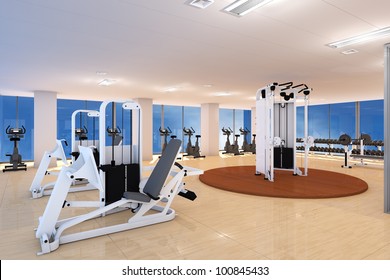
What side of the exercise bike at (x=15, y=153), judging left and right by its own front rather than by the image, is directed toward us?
back

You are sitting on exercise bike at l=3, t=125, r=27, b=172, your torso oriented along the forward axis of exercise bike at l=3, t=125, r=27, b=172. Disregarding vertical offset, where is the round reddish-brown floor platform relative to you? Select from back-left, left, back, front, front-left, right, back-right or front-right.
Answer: back-right

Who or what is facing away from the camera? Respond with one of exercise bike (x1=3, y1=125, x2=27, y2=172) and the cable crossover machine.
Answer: the exercise bike

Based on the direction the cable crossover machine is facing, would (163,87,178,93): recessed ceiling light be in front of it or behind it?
behind

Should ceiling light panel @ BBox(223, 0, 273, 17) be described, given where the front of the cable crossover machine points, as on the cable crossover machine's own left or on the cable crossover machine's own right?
on the cable crossover machine's own right

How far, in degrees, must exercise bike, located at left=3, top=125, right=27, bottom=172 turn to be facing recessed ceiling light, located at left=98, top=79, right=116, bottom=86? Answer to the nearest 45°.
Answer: approximately 135° to its right

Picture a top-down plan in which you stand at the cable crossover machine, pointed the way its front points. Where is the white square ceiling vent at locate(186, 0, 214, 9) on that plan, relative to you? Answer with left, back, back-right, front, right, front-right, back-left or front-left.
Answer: front-right

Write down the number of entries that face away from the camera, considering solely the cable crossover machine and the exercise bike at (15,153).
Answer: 1

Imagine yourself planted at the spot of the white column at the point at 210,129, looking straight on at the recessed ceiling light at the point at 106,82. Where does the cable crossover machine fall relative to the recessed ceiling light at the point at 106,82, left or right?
left

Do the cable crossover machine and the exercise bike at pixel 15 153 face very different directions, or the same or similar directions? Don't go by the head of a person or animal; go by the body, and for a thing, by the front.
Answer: very different directions
